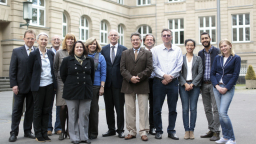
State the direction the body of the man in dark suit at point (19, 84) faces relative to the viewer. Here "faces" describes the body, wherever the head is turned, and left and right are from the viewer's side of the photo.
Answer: facing the viewer and to the right of the viewer

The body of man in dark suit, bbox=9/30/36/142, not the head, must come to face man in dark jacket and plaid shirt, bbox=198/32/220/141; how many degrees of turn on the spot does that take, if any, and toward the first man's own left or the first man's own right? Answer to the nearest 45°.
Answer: approximately 45° to the first man's own left

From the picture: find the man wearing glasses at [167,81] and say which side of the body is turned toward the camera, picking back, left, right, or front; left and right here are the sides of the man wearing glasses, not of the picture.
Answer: front

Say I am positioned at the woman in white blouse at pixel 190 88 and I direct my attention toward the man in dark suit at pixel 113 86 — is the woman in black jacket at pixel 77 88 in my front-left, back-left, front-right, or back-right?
front-left

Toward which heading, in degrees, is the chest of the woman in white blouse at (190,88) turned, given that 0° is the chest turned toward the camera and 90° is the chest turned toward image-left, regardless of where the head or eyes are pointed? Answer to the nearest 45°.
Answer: approximately 0°

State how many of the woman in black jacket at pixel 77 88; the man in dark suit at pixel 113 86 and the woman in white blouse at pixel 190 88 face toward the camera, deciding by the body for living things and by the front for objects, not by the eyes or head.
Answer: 3

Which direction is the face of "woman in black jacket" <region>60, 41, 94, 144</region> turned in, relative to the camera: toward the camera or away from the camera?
toward the camera

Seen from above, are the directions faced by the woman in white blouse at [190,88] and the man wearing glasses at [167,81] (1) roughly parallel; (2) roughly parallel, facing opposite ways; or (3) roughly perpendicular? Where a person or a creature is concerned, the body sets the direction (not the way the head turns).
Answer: roughly parallel

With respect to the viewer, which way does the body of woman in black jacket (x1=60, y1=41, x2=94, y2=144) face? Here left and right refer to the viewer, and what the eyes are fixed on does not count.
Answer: facing the viewer
